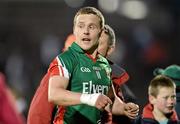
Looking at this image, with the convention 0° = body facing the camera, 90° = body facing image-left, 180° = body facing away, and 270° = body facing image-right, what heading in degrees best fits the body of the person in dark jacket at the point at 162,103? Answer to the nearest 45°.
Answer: approximately 315°

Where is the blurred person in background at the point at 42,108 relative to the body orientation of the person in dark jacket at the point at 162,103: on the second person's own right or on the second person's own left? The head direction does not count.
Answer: on the second person's own right

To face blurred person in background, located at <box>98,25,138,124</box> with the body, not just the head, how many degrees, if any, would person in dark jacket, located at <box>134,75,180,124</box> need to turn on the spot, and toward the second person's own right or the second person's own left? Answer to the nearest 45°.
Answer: approximately 90° to the second person's own right
